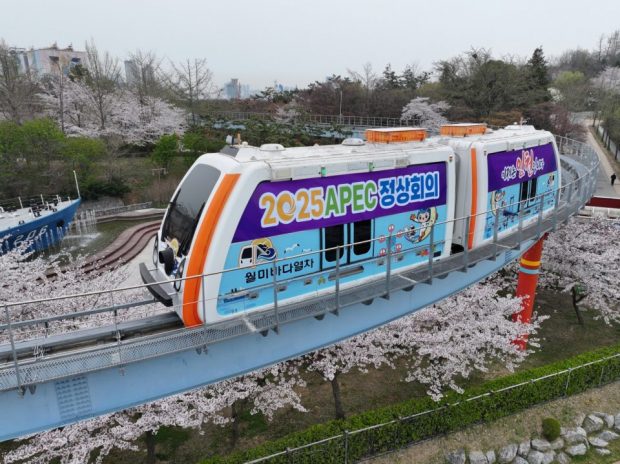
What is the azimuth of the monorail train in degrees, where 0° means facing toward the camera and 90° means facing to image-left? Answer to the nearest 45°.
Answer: approximately 45°

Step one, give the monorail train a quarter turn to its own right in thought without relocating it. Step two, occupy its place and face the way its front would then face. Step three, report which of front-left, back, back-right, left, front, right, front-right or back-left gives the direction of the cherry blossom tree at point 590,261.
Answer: right

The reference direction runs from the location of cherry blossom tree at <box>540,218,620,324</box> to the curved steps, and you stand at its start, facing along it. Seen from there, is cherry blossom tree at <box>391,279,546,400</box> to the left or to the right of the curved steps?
left

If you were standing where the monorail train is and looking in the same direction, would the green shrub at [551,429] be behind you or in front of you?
behind

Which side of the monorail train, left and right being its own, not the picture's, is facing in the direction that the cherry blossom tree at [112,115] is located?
right
